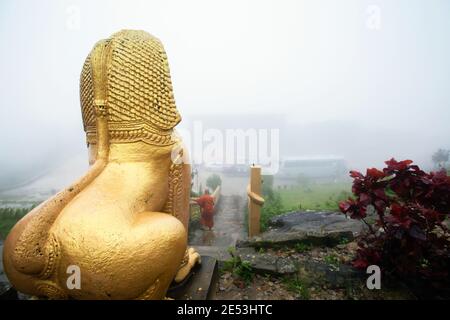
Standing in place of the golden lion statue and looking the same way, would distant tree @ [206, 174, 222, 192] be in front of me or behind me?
in front

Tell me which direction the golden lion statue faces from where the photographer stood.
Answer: facing away from the viewer and to the right of the viewer

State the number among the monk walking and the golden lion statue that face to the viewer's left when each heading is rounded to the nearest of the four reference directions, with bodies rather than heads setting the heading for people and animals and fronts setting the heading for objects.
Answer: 0
